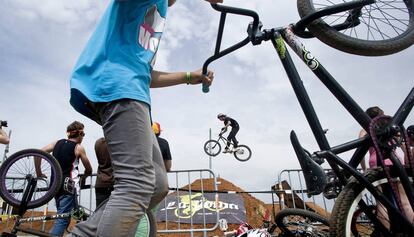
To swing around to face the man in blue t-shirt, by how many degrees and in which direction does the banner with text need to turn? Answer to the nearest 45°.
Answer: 0° — it already faces them

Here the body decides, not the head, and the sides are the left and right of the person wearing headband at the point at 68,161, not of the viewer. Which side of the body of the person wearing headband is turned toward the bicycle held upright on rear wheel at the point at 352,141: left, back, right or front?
right

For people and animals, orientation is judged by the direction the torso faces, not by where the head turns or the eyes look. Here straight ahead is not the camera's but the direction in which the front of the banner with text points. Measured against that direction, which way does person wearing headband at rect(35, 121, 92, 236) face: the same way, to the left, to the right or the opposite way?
the opposite way

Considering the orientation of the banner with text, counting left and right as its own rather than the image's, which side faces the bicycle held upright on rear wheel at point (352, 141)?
front

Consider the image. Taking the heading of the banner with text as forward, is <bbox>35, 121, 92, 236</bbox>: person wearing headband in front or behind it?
in front

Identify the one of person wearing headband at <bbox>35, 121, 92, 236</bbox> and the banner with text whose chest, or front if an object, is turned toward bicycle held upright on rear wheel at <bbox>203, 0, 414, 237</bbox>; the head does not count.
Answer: the banner with text

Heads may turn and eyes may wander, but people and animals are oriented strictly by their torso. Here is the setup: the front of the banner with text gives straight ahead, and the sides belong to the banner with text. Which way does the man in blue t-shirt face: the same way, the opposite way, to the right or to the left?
to the left

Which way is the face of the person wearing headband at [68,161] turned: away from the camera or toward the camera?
away from the camera

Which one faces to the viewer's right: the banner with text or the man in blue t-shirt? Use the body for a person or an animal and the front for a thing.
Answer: the man in blue t-shirt

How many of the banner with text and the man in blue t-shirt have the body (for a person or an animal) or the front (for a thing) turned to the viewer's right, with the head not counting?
1

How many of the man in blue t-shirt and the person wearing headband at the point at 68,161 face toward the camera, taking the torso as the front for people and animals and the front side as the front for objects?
0

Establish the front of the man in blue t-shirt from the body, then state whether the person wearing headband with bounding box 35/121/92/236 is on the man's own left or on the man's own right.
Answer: on the man's own left

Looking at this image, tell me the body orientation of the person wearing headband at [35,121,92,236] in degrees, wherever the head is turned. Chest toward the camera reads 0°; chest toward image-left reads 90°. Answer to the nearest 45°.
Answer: approximately 225°

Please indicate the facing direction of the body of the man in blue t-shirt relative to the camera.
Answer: to the viewer's right

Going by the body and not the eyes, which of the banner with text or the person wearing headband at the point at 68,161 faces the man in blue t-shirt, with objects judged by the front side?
the banner with text
